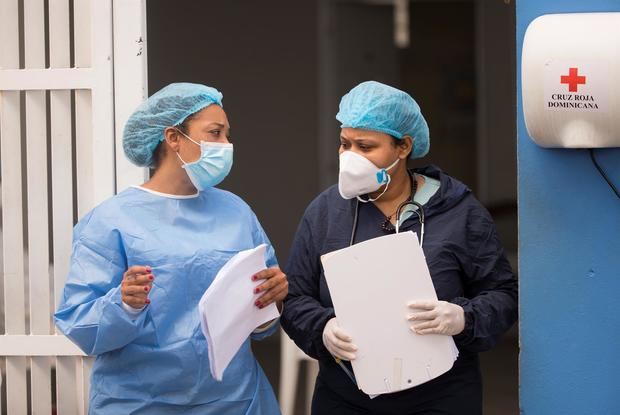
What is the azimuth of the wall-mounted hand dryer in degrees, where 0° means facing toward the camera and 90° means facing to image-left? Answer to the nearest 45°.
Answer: approximately 0°

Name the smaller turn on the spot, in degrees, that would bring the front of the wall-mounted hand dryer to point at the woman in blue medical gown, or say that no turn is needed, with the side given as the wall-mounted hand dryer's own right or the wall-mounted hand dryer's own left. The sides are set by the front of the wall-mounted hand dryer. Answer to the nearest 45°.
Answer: approximately 90° to the wall-mounted hand dryer's own right

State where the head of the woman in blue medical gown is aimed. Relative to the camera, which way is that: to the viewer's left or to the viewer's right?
to the viewer's right
